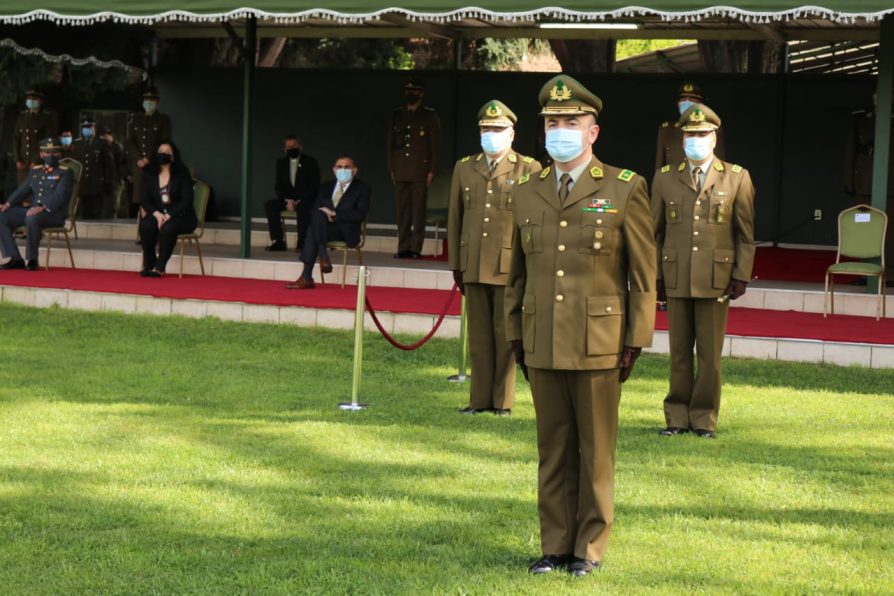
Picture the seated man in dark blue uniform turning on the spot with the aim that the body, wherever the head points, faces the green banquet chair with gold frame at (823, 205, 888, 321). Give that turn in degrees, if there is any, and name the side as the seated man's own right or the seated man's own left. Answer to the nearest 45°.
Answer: approximately 90° to the seated man's own left

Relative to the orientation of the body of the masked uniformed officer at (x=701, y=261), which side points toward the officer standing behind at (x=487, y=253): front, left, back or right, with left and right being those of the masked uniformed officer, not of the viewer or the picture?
right

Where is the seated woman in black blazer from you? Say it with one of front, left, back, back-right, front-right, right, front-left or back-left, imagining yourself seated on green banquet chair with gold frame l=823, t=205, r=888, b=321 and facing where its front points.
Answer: right

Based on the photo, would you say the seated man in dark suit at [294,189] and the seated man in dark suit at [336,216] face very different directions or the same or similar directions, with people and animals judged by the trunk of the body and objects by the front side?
same or similar directions

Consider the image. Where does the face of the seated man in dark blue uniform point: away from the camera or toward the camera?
toward the camera

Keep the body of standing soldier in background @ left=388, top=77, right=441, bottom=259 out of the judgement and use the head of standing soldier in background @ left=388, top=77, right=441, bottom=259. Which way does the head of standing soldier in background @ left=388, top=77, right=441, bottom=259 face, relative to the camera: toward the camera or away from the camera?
toward the camera

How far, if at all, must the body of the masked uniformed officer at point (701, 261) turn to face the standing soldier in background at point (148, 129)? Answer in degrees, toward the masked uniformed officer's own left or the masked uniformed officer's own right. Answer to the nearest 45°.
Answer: approximately 135° to the masked uniformed officer's own right

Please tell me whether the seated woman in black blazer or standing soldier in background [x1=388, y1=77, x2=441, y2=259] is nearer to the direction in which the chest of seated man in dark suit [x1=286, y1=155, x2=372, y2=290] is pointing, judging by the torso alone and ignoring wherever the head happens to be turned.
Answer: the seated woman in black blazer

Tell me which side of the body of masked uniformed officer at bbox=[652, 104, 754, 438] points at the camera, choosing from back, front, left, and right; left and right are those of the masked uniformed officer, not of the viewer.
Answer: front

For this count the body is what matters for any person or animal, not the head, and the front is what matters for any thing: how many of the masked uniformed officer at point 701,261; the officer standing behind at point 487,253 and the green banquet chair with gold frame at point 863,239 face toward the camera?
3

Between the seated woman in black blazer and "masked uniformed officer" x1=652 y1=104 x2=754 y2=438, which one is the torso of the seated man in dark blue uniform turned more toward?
the masked uniformed officer

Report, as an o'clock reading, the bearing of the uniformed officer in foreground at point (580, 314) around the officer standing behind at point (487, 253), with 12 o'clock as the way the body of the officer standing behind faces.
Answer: The uniformed officer in foreground is roughly at 12 o'clock from the officer standing behind.

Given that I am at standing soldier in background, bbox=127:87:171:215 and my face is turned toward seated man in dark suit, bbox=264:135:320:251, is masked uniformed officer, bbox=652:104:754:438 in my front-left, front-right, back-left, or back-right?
front-right

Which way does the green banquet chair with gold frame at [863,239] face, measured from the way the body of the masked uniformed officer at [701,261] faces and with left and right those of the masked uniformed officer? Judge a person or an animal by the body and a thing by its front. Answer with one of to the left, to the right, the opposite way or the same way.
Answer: the same way

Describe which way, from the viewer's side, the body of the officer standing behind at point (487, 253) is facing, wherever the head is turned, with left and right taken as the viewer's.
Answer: facing the viewer

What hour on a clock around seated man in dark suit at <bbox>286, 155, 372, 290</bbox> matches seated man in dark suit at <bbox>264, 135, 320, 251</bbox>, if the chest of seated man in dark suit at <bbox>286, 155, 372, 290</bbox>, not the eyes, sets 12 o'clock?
seated man in dark suit at <bbox>264, 135, 320, 251</bbox> is roughly at 4 o'clock from seated man in dark suit at <bbox>286, 155, 372, 290</bbox>.

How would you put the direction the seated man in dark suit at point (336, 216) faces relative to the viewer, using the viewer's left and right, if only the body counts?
facing the viewer and to the left of the viewer

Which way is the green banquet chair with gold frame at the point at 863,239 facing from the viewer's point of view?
toward the camera

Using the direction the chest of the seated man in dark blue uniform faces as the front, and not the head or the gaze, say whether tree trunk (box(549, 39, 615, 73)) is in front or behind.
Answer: behind

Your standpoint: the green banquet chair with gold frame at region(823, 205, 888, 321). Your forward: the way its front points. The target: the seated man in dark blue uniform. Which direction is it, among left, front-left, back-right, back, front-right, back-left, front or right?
right

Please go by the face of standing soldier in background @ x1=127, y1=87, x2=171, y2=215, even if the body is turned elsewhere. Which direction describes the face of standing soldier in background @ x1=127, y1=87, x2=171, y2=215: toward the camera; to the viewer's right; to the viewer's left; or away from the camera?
toward the camera
